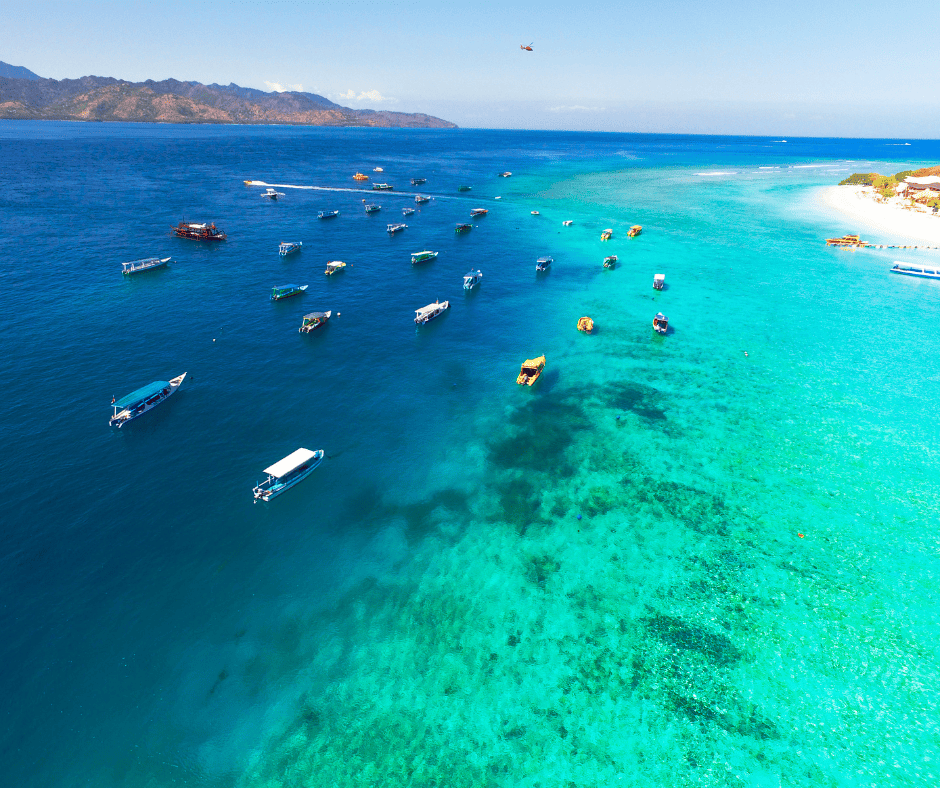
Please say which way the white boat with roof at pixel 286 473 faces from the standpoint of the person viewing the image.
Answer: facing away from the viewer and to the right of the viewer
